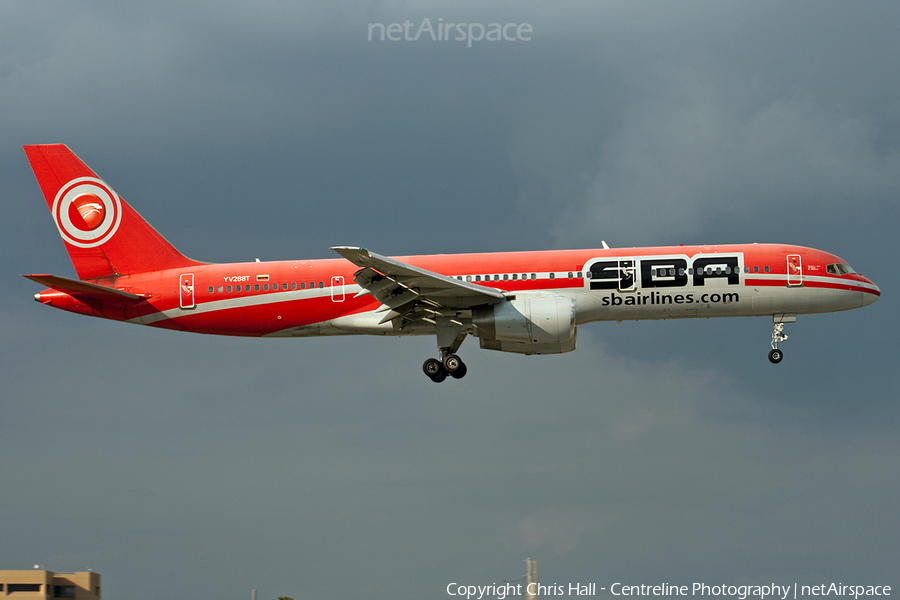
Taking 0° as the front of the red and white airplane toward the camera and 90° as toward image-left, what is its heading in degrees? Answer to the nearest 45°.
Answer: approximately 270°
